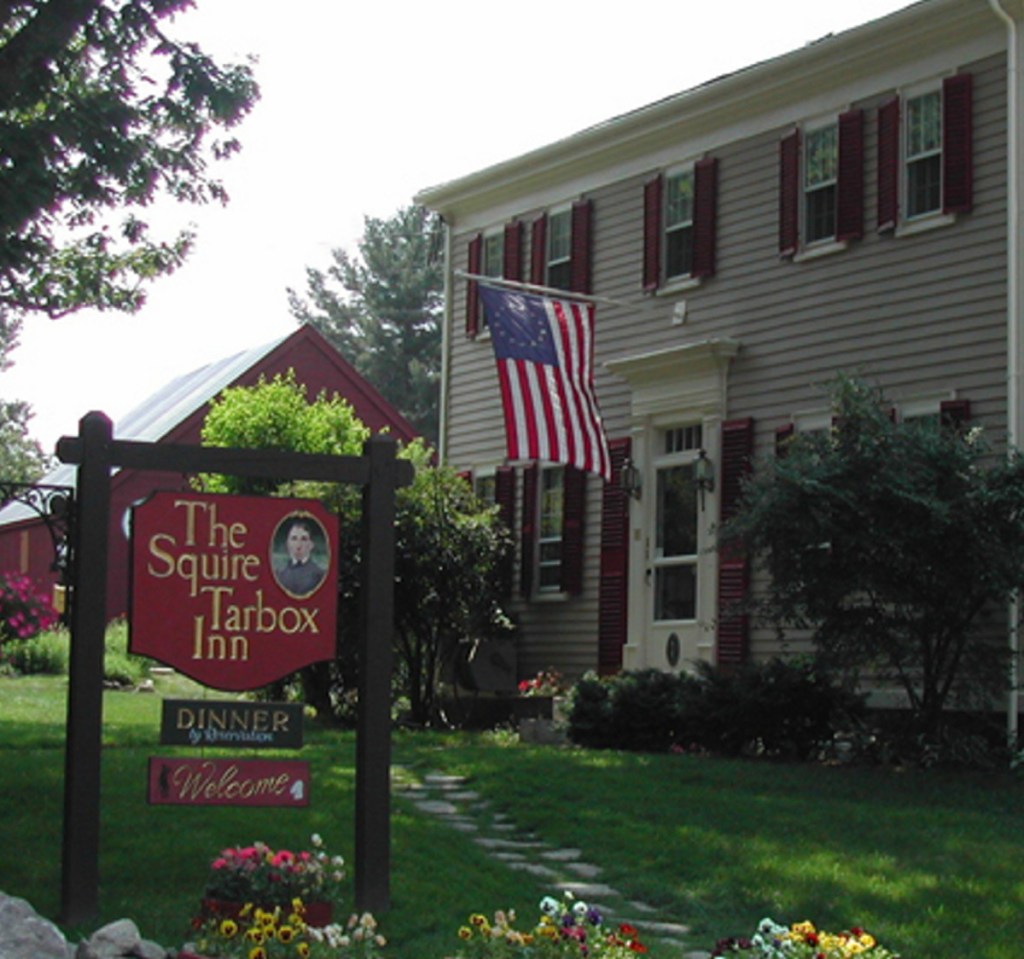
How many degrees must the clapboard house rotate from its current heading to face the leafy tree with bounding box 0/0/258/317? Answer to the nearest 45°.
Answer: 0° — it already faces it

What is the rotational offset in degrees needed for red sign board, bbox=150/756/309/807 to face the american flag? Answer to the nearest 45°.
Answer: approximately 180°

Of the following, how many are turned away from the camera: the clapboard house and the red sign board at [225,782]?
0

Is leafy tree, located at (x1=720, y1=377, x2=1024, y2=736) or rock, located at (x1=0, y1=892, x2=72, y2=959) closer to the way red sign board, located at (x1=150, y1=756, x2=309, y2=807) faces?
the rock

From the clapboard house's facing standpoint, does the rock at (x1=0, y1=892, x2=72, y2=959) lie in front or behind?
in front

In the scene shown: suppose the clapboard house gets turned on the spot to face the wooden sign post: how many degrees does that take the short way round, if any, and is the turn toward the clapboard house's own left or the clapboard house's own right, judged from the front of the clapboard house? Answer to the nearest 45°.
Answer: approximately 45° to the clapboard house's own left

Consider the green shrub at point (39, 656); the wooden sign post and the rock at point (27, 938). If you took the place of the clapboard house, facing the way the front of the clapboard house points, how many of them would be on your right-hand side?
1

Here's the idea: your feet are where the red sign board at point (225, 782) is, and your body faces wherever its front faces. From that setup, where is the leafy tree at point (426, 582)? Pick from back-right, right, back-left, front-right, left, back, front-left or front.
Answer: back

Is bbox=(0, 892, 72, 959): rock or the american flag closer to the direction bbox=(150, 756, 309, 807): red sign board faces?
the rock

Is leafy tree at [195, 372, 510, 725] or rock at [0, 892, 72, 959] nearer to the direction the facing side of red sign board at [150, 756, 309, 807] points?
the rock

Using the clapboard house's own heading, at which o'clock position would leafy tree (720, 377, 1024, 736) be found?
The leafy tree is roughly at 10 o'clock from the clapboard house.

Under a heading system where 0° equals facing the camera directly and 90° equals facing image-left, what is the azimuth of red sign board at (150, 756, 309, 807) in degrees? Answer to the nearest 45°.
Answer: approximately 0°
